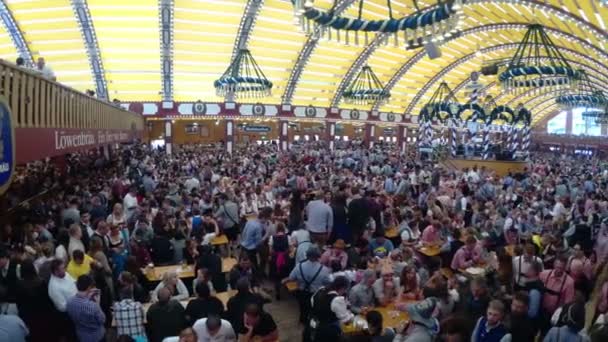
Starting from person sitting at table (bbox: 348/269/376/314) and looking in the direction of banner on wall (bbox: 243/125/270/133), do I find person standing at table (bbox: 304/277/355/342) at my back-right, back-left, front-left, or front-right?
back-left

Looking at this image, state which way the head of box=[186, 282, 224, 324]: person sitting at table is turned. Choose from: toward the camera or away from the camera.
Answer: away from the camera

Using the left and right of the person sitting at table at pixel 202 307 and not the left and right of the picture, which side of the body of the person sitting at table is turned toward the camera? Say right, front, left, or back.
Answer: back

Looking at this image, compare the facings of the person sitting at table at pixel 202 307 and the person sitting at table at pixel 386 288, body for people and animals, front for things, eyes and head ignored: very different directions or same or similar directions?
very different directions

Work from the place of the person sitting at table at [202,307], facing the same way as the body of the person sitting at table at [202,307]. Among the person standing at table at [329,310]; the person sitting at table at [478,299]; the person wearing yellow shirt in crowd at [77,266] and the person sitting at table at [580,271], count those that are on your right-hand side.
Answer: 3

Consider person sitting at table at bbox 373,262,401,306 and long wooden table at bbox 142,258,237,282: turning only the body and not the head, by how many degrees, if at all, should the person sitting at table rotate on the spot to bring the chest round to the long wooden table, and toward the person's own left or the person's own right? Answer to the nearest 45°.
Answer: approximately 90° to the person's own right
